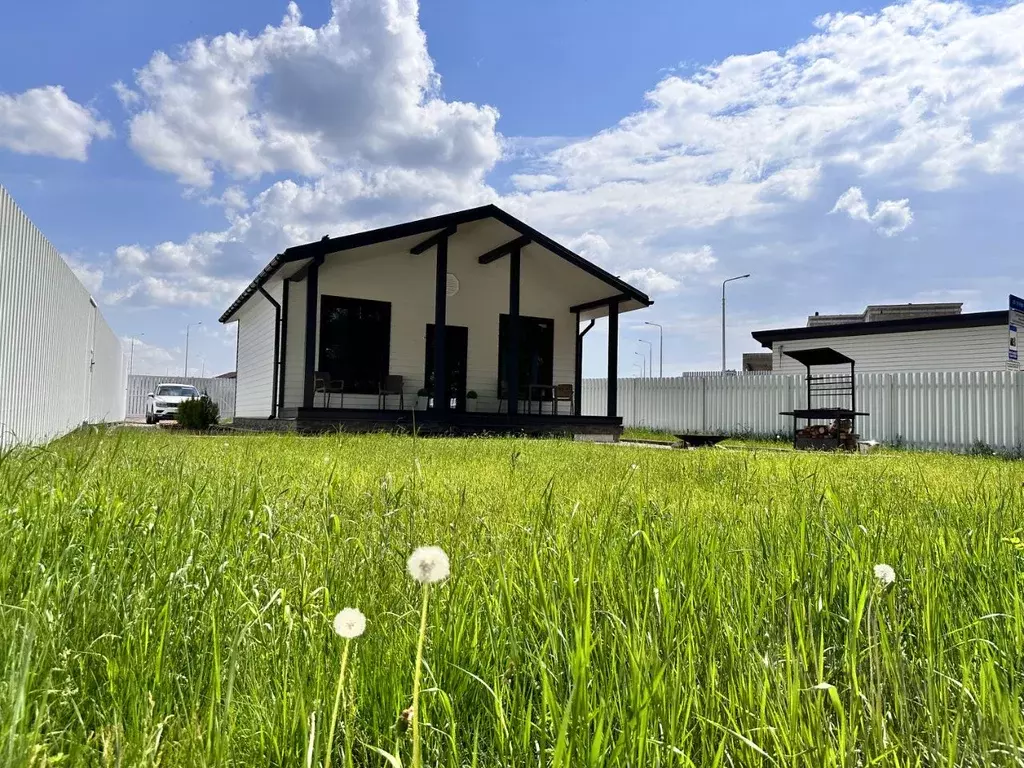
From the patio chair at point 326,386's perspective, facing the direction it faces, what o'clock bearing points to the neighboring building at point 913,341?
The neighboring building is roughly at 10 o'clock from the patio chair.

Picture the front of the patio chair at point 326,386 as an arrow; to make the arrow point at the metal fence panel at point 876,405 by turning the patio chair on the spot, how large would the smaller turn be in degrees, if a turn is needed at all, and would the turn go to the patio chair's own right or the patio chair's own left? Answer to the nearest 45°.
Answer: approximately 45° to the patio chair's own left

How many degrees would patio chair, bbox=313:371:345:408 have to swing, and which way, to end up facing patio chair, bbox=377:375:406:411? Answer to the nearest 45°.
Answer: approximately 45° to its left

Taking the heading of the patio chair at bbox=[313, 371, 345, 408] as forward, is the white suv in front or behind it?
behind

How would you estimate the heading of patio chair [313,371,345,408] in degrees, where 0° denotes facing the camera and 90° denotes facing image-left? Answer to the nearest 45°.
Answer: approximately 315°

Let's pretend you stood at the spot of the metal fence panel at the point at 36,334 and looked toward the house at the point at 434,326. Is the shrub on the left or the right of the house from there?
left

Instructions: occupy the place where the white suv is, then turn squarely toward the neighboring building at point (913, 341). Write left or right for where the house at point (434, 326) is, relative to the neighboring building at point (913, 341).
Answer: right

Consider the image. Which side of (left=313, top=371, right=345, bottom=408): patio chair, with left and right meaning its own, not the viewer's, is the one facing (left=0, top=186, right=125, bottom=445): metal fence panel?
right

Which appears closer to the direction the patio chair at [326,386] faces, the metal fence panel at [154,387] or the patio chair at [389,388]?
the patio chair
